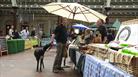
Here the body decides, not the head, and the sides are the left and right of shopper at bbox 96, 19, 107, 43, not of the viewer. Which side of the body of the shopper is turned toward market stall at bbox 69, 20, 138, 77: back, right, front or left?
left

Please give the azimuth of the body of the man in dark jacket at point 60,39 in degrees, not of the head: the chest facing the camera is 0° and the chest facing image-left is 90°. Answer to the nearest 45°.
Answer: approximately 270°

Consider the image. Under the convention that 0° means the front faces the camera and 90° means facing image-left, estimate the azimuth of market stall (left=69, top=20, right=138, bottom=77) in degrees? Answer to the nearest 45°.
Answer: approximately 45°

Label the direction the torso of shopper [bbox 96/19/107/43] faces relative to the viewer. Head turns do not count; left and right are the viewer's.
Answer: facing to the left of the viewer

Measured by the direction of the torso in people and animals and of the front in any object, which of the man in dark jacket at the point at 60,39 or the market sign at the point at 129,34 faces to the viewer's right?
the man in dark jacket

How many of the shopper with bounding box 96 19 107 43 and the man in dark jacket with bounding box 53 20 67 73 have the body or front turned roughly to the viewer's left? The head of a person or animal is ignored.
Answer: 1

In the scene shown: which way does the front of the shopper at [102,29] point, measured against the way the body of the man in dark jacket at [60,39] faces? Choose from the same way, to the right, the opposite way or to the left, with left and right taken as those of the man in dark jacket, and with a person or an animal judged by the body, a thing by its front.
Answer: the opposite way

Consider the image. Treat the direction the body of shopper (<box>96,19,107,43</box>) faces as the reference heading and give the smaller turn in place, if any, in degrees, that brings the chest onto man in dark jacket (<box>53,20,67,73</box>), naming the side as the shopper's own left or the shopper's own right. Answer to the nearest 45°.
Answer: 0° — they already face them

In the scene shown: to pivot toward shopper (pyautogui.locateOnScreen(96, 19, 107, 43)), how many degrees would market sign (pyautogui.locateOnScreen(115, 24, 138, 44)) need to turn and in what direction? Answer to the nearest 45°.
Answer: approximately 135° to its right

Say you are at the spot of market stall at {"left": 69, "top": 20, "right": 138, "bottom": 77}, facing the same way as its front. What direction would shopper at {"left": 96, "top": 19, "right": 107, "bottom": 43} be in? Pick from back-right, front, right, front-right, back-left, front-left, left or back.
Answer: back-right

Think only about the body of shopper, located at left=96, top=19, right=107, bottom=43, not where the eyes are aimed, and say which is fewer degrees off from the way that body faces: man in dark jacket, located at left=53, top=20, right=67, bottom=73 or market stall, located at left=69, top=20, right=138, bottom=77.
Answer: the man in dark jacket

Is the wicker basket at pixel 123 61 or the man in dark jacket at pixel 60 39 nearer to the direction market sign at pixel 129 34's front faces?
the wicker basket
